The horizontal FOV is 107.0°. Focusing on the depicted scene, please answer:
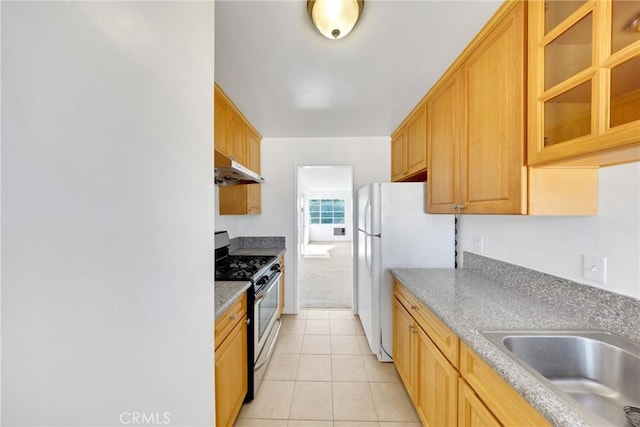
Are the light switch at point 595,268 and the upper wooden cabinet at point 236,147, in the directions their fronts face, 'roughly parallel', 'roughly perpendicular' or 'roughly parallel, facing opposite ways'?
roughly parallel, facing opposite ways

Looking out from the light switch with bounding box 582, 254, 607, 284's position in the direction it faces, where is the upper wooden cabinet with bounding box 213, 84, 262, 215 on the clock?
The upper wooden cabinet is roughly at 1 o'clock from the light switch.

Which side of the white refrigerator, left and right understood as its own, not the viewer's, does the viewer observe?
left

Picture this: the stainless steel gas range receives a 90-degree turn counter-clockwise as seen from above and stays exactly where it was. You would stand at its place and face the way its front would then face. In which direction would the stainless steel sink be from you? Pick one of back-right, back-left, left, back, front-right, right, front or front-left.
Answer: back-right

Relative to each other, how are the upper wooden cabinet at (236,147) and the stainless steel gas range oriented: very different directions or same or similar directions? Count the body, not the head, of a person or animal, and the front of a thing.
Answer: same or similar directions

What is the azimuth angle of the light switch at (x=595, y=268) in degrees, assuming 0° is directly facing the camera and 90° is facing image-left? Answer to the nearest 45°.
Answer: approximately 45°

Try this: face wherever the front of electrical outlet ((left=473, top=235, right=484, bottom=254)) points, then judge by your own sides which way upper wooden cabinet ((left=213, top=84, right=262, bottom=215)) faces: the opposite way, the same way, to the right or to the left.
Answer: the opposite way

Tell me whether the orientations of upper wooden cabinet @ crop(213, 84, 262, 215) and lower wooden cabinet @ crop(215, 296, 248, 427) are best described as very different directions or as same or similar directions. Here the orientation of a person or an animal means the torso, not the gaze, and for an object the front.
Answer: same or similar directions

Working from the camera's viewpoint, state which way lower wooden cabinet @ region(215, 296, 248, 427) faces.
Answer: facing to the right of the viewer

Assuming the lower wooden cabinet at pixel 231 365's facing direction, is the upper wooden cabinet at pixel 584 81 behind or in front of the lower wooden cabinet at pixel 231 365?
in front

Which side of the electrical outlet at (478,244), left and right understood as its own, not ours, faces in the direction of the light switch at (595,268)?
left

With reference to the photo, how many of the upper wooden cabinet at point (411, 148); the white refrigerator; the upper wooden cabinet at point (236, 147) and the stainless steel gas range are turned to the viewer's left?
2

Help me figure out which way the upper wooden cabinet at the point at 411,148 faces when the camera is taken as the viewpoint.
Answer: facing to the left of the viewer

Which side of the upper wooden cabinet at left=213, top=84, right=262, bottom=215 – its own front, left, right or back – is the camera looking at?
right

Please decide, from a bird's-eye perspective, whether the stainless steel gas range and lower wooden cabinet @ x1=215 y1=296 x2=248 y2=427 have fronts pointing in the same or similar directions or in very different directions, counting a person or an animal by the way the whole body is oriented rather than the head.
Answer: same or similar directions

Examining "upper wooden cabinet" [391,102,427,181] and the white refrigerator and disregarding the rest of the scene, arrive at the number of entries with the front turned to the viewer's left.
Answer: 2

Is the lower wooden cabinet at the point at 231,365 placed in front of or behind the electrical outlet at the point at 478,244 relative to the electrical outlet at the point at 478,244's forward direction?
in front

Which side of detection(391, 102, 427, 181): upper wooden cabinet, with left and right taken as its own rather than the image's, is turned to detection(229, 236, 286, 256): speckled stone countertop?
front

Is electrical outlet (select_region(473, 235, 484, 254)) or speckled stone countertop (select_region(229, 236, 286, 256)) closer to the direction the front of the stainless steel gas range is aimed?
the electrical outlet
